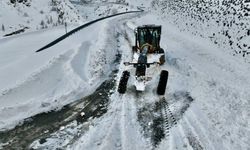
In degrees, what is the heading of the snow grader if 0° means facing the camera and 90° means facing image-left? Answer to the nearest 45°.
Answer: approximately 0°
